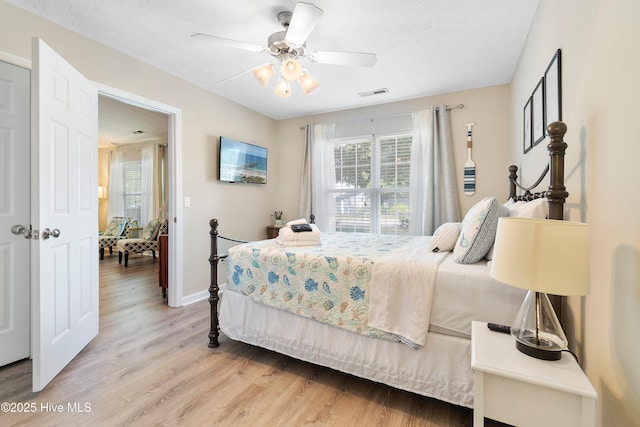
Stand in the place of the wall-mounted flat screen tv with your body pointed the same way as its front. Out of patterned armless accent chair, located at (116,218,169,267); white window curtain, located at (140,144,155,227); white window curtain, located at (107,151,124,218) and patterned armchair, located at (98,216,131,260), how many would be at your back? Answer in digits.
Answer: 4

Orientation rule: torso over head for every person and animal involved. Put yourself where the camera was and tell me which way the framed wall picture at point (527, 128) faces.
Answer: facing to the left of the viewer

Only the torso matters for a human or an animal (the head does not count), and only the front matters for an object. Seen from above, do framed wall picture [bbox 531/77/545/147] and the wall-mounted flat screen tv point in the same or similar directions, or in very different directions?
very different directions

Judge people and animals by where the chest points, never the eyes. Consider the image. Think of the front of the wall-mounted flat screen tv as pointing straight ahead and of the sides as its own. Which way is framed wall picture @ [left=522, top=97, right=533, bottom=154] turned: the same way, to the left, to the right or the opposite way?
the opposite way

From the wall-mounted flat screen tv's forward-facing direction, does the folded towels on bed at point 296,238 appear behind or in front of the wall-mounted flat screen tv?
in front

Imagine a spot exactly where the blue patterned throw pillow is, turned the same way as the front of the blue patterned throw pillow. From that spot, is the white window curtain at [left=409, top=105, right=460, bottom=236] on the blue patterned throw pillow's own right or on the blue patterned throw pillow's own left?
on the blue patterned throw pillow's own right

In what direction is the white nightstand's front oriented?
to the viewer's left

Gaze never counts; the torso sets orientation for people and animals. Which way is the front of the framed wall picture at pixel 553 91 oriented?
to the viewer's left

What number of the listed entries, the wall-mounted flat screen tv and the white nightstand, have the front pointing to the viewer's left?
1

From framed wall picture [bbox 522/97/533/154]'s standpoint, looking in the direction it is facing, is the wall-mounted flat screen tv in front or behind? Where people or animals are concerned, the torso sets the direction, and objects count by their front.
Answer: in front

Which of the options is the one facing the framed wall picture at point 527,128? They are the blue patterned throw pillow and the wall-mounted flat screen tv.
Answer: the wall-mounted flat screen tv

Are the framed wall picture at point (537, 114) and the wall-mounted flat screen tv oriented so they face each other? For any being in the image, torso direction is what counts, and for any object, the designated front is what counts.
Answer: yes

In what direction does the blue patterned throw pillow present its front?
to the viewer's left

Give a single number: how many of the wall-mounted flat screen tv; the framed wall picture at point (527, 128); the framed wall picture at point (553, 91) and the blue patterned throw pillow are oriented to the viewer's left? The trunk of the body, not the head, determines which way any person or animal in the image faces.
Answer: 3
